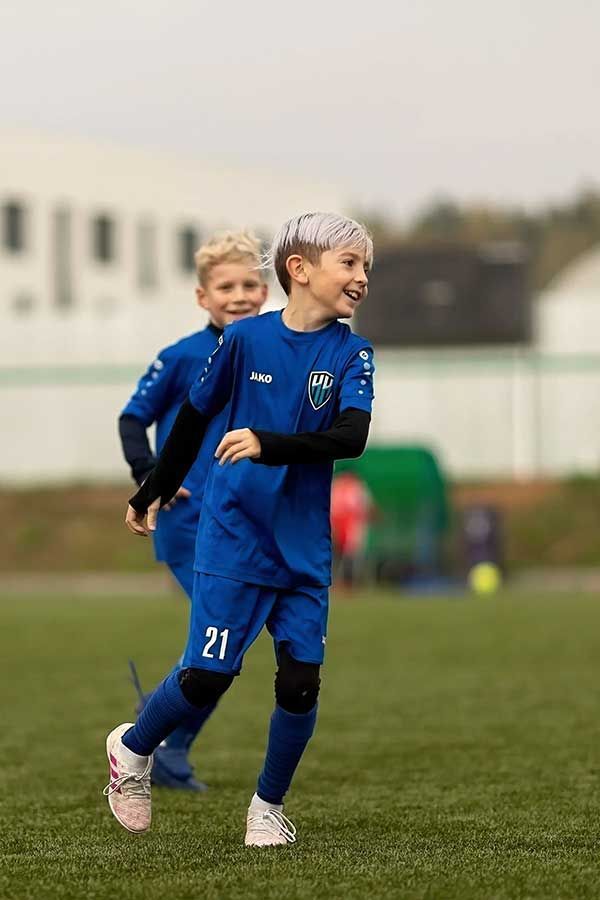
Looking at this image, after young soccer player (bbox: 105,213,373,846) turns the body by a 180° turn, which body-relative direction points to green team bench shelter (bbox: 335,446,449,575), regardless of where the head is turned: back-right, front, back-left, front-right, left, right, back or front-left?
front

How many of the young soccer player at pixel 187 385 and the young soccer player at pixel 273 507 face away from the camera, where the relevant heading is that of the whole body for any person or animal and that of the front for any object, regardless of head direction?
0

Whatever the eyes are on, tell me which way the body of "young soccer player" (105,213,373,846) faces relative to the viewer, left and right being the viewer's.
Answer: facing the viewer

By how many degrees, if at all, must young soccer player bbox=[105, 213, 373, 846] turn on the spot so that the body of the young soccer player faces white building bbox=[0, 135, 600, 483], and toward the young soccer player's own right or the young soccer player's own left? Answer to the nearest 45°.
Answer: approximately 180°

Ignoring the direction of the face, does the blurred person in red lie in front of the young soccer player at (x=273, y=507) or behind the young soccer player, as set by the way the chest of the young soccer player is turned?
behind

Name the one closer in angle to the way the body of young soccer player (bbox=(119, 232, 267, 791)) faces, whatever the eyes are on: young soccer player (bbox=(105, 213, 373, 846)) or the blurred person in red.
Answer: the young soccer player
